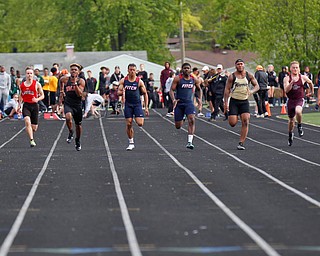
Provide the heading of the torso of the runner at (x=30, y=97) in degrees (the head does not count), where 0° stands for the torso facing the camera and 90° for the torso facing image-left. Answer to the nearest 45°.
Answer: approximately 0°

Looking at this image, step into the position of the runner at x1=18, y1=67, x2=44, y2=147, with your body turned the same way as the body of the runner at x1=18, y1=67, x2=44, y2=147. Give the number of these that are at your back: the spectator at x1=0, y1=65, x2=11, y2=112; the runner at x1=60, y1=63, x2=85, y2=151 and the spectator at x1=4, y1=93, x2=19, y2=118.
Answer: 2

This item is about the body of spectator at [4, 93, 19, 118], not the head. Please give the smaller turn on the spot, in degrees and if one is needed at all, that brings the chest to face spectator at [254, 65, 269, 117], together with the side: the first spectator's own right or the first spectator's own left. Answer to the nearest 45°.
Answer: approximately 45° to the first spectator's own left

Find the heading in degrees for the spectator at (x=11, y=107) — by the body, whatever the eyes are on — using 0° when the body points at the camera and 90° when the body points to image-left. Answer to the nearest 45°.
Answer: approximately 315°

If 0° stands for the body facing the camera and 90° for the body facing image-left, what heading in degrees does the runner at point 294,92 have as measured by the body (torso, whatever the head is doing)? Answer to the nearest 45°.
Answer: approximately 0°

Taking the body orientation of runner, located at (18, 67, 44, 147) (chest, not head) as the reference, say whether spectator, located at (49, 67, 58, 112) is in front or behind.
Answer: behind
